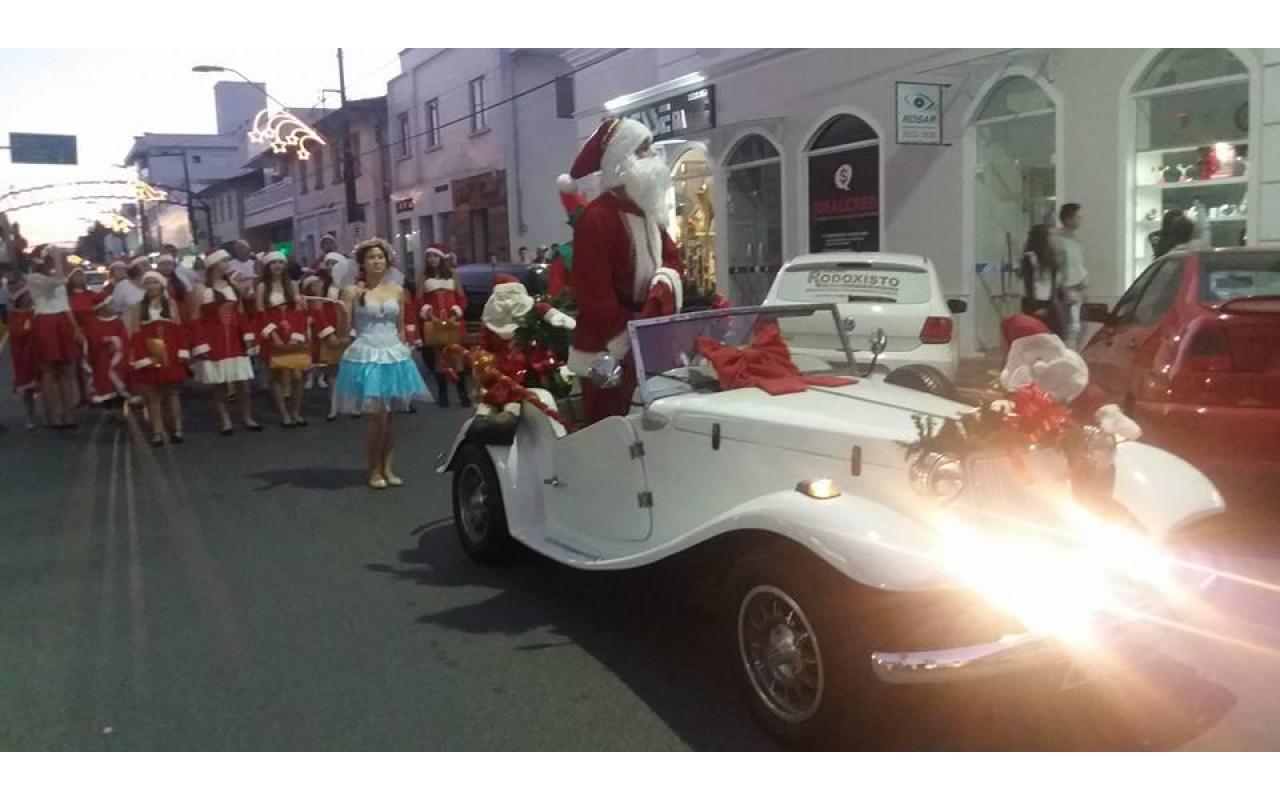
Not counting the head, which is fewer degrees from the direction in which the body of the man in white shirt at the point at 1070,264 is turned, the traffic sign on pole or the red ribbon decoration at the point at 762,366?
the red ribbon decoration

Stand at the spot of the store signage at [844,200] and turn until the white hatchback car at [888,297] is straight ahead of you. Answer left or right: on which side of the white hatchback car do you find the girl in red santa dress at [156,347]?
right

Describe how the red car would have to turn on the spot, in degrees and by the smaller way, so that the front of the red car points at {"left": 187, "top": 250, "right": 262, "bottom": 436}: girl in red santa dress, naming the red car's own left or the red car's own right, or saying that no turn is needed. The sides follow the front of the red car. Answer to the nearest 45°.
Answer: approximately 45° to the red car's own left

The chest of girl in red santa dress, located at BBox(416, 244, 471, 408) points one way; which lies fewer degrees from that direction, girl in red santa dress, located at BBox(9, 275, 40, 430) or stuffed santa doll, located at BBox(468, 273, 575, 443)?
the stuffed santa doll

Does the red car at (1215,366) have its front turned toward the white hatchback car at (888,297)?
yes

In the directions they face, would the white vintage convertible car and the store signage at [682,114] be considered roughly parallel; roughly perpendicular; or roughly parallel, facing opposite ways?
roughly perpendicular

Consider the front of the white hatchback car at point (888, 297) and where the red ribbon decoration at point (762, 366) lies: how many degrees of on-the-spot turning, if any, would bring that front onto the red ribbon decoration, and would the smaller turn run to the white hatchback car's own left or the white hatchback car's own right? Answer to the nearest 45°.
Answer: approximately 180°
